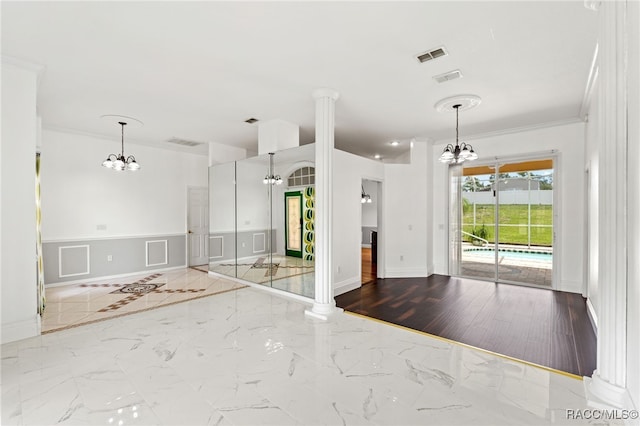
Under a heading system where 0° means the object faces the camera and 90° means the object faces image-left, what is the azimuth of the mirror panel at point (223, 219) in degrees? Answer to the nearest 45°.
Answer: approximately 45°

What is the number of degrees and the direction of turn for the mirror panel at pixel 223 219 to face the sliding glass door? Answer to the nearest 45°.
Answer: approximately 135° to its left

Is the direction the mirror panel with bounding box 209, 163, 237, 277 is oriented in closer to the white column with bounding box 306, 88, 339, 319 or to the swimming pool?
the white column

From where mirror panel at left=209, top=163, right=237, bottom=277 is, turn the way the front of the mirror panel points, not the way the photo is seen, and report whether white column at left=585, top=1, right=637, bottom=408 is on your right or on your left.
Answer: on your left

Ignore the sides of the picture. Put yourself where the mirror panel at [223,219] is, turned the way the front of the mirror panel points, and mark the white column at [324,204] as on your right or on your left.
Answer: on your left

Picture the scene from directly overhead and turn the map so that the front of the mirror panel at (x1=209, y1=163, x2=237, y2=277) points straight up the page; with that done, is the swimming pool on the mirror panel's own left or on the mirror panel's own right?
on the mirror panel's own left
